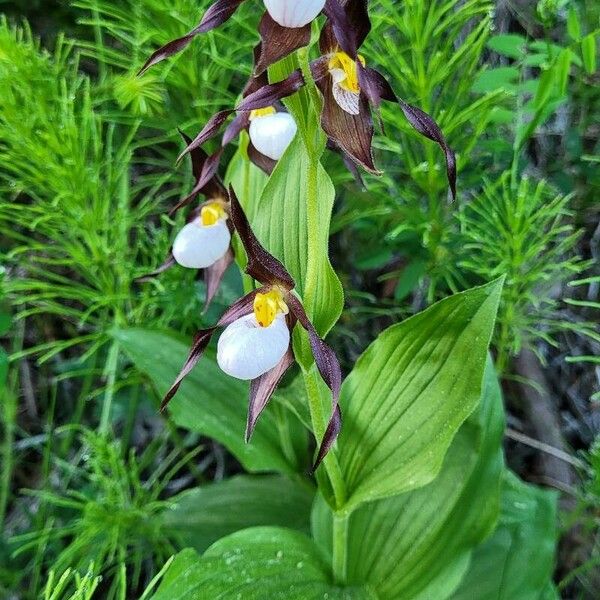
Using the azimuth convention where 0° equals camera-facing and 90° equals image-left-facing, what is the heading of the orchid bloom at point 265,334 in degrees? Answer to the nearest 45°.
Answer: approximately 45°

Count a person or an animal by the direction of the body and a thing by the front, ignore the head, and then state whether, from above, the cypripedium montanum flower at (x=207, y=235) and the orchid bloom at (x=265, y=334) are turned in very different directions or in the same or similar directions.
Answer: same or similar directions

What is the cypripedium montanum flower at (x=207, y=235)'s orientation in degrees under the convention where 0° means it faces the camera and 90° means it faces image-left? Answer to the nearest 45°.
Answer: approximately 45°

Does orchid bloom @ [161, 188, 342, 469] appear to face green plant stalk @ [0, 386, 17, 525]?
no

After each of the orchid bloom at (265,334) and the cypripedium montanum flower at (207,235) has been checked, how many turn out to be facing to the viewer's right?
0
